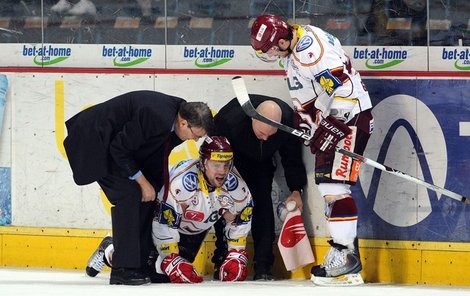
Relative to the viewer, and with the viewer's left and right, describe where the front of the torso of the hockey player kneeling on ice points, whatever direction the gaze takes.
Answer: facing the viewer and to the right of the viewer

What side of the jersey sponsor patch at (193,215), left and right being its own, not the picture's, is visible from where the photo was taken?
front

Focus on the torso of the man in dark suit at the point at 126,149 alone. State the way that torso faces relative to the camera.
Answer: to the viewer's right

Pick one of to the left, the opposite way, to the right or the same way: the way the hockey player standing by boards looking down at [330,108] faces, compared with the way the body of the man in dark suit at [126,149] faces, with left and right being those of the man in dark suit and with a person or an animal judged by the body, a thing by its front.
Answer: the opposite way

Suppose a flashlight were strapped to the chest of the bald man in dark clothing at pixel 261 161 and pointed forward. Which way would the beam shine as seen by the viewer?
toward the camera

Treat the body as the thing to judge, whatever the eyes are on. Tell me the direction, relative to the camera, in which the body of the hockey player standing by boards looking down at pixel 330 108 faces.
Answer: to the viewer's left

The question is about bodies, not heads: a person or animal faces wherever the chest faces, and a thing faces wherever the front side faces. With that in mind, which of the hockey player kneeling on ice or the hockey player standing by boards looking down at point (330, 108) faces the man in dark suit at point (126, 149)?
the hockey player standing by boards looking down

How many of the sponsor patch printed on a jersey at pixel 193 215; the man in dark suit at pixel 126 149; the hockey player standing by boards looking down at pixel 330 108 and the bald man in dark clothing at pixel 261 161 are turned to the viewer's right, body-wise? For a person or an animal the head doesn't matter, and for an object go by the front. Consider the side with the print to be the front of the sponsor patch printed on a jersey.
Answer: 1

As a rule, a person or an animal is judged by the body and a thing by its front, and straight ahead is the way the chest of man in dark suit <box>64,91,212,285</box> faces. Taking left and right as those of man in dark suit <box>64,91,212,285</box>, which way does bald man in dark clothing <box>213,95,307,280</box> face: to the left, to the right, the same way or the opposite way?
to the right

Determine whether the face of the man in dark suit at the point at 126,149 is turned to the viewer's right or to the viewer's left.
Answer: to the viewer's right

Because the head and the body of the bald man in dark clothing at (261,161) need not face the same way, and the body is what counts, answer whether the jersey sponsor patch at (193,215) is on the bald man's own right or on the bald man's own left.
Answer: on the bald man's own right
